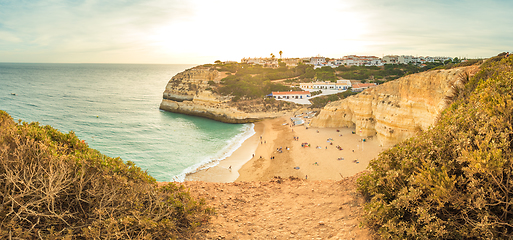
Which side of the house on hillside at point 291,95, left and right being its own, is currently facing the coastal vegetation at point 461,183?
front

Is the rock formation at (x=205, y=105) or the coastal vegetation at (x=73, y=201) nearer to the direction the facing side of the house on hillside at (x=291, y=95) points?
the coastal vegetation

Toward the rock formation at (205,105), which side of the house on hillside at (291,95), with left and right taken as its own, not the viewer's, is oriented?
right

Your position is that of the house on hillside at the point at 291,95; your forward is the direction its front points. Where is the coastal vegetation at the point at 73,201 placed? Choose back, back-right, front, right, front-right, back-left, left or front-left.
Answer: front

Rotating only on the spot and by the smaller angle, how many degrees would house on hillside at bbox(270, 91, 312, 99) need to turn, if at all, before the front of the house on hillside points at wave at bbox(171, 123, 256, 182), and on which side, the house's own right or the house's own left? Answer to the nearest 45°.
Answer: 0° — it already faces it

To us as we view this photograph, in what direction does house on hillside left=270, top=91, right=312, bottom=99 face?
facing the viewer
